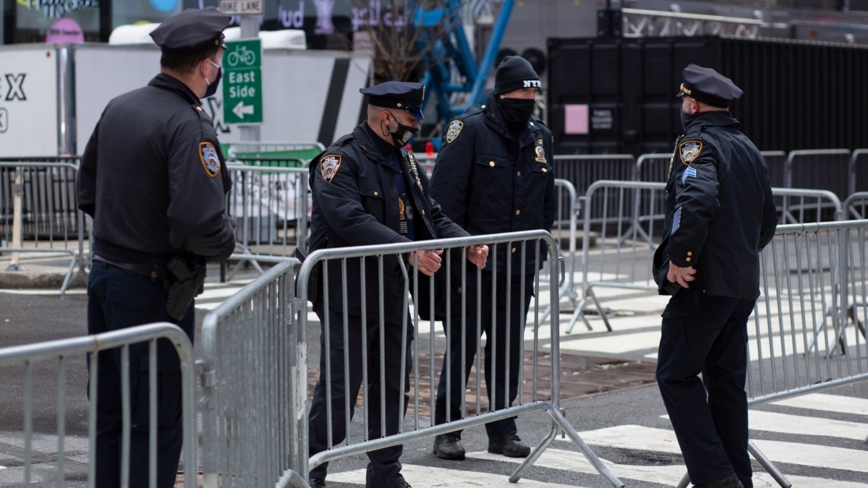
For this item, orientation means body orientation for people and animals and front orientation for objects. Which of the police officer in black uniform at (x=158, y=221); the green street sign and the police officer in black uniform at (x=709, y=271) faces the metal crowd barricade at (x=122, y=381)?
the green street sign

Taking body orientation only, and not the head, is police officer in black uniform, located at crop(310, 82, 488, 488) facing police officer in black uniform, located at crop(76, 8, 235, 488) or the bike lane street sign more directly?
the police officer in black uniform

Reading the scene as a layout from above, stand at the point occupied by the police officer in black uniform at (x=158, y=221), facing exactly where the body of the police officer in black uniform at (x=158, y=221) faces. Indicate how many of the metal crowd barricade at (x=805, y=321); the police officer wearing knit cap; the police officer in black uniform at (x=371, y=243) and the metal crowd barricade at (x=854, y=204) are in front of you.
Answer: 4

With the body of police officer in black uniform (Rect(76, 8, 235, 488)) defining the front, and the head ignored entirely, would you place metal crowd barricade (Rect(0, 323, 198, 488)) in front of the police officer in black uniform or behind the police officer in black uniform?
behind

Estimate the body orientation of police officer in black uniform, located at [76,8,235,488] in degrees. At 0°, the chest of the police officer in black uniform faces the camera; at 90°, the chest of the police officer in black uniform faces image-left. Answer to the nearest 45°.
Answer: approximately 225°

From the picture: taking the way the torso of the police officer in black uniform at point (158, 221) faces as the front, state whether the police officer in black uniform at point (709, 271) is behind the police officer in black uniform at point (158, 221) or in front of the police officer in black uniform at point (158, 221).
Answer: in front

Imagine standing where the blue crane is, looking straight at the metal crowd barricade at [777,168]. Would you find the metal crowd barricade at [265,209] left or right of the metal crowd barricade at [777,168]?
right

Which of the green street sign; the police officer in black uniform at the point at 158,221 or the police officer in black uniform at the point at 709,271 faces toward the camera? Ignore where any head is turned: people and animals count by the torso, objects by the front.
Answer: the green street sign

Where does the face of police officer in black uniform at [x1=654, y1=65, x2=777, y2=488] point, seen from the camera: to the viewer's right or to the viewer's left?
to the viewer's left

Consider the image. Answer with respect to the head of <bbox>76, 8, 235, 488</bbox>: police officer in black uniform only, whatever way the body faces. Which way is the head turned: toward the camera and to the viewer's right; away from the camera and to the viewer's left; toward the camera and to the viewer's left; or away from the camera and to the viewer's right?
away from the camera and to the viewer's right

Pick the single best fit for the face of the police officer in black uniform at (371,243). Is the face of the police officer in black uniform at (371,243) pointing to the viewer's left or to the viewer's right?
to the viewer's right
